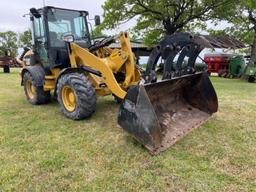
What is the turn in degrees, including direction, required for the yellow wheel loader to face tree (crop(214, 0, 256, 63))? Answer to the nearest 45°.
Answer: approximately 90° to its left

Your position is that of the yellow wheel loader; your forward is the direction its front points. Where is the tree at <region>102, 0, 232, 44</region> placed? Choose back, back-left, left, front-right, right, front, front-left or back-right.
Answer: back-left

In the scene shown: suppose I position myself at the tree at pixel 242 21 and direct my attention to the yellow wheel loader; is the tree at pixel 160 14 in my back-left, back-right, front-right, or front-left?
front-right

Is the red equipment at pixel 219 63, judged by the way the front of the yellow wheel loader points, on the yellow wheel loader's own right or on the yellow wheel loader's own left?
on the yellow wheel loader's own left

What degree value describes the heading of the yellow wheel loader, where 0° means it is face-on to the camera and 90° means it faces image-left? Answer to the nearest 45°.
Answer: approximately 315°

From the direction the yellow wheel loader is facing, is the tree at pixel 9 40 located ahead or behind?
behind
